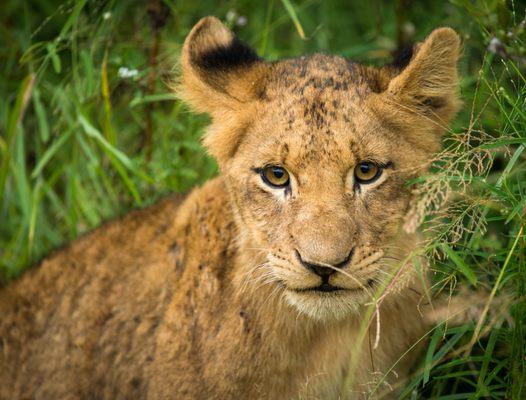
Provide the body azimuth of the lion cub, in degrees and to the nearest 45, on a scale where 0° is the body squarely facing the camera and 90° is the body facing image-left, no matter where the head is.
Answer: approximately 315°

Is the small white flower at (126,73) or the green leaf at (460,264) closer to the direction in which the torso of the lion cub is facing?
the green leaf

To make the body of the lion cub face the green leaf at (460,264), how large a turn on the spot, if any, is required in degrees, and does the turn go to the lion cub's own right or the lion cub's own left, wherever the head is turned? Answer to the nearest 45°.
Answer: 0° — it already faces it

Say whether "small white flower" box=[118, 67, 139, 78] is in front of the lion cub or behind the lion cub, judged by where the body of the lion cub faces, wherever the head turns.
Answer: behind
